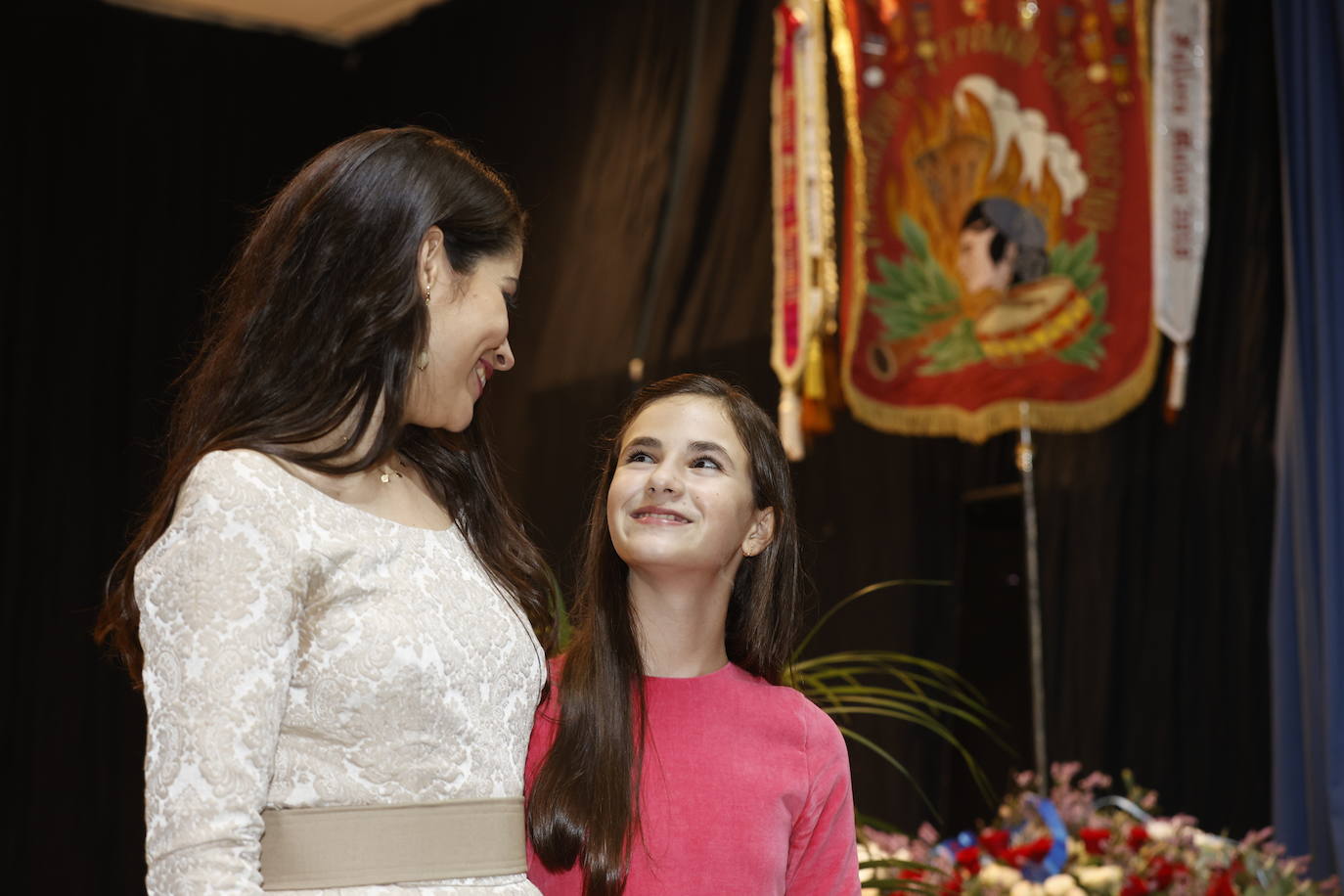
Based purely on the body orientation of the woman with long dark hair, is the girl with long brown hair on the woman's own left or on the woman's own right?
on the woman's own left

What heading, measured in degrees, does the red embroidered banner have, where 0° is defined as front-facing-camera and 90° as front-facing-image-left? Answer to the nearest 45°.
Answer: approximately 0°

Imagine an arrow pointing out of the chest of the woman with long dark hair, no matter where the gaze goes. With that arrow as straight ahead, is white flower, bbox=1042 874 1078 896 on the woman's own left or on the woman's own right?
on the woman's own left

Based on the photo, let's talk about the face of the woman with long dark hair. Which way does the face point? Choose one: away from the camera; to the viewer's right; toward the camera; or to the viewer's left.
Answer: to the viewer's right

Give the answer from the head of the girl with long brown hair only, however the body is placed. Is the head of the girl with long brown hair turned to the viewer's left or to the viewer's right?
to the viewer's left

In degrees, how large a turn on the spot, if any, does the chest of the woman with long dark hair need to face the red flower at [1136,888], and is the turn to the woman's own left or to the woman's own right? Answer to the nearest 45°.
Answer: approximately 90° to the woman's own left

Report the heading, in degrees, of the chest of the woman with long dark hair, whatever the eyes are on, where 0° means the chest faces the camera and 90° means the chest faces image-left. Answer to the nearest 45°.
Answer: approximately 315°

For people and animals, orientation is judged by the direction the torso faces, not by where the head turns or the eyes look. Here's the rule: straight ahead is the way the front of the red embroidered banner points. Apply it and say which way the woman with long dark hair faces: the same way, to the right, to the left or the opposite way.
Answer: to the left

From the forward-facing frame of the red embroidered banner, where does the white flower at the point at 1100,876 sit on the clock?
The white flower is roughly at 12 o'clock from the red embroidered banner.
